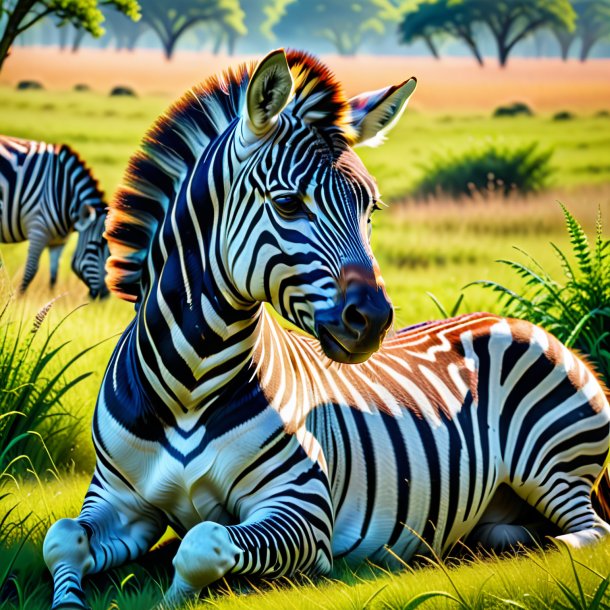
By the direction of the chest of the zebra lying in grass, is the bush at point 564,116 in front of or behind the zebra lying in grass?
behind

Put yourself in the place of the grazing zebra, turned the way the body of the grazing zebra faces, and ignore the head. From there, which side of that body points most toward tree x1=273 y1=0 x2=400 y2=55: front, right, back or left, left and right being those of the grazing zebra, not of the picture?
left

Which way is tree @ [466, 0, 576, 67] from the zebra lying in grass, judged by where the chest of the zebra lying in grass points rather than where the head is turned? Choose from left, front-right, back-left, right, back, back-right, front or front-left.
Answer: back-right

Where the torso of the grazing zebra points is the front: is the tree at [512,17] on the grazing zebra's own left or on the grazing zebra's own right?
on the grazing zebra's own left

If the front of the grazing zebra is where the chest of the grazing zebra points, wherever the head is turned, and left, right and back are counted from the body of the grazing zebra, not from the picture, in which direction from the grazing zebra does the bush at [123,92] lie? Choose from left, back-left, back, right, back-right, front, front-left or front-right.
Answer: left

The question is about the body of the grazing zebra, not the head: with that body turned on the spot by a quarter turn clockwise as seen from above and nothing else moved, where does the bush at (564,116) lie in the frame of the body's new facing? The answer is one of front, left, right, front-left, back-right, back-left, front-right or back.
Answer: back-left

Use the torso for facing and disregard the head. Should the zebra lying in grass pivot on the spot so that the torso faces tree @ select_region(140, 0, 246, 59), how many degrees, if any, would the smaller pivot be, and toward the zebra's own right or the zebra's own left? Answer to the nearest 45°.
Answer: approximately 135° to the zebra's own right

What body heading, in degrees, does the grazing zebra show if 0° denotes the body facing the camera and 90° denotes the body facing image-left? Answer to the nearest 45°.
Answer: approximately 270°

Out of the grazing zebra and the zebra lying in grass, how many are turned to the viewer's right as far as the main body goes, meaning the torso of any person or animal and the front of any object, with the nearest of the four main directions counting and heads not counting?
1

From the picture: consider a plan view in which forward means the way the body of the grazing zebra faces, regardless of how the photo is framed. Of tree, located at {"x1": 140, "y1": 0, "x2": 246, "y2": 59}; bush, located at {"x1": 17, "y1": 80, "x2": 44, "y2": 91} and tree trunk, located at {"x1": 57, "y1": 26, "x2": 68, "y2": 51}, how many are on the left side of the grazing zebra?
3

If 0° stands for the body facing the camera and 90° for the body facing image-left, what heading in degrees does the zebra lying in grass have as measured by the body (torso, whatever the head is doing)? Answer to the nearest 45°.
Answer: approximately 45°

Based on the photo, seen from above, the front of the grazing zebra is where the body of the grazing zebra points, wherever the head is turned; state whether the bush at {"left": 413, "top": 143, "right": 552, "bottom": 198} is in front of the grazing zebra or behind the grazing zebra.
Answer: in front

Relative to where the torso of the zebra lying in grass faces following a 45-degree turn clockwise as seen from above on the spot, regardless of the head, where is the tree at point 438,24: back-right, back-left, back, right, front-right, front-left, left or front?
right
